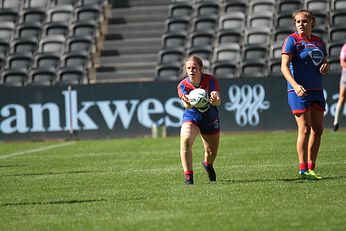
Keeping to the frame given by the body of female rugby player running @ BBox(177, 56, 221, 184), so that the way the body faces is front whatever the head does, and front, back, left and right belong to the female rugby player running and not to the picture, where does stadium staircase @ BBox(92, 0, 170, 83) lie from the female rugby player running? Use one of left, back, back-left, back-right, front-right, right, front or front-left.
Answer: back

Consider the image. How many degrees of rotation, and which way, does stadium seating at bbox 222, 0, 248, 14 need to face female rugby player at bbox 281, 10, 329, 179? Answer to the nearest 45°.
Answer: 0° — it already faces them

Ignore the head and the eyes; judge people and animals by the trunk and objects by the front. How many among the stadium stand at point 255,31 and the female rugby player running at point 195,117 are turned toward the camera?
2

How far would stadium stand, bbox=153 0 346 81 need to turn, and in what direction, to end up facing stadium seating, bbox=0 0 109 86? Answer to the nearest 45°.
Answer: approximately 90° to its right

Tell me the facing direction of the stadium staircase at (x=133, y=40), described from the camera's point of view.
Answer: facing the viewer

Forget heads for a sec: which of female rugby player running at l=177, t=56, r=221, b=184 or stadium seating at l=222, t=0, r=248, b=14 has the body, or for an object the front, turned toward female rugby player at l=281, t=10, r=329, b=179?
the stadium seating

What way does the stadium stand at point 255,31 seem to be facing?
toward the camera

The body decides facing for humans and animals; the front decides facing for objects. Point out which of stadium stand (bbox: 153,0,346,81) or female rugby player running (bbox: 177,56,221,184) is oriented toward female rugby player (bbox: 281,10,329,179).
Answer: the stadium stand

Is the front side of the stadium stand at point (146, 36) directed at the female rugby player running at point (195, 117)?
yes

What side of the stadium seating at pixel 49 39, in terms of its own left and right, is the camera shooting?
front

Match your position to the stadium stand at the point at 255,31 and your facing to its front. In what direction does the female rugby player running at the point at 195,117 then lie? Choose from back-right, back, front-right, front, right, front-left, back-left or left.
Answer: front

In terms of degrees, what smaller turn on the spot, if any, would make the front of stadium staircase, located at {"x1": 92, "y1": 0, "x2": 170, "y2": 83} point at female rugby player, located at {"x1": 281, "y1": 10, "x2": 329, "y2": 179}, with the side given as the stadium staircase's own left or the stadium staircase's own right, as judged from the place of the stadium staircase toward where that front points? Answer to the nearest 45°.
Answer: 0° — it already faces them
